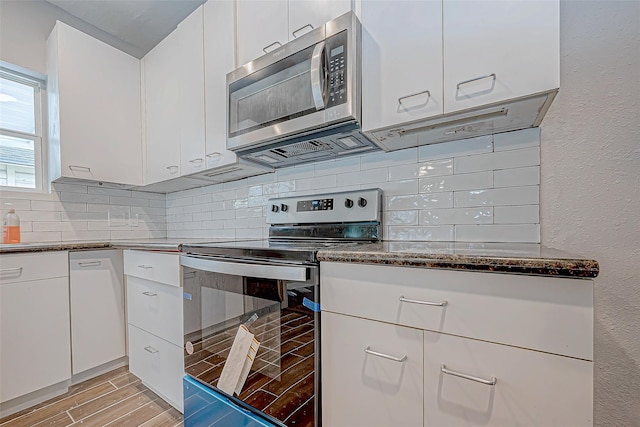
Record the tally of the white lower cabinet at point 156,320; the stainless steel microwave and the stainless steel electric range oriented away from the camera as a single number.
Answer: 0

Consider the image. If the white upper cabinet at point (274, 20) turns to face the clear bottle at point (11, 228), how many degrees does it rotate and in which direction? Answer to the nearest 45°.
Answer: approximately 45° to its right

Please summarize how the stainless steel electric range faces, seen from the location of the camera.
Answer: facing the viewer and to the left of the viewer

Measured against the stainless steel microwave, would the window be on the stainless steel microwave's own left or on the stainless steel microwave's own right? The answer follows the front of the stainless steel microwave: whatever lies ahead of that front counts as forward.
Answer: on the stainless steel microwave's own right

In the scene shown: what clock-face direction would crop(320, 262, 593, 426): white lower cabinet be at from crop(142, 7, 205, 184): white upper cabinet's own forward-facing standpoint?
The white lower cabinet is roughly at 10 o'clock from the white upper cabinet.

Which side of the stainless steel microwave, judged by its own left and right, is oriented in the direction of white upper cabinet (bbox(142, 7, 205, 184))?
right

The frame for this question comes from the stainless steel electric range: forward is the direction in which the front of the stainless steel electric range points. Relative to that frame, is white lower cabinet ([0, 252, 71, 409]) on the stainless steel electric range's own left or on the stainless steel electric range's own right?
on the stainless steel electric range's own right

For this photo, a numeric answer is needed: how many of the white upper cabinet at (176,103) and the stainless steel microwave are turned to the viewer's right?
0

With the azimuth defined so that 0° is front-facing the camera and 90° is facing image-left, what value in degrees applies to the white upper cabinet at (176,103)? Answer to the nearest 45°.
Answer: approximately 45°

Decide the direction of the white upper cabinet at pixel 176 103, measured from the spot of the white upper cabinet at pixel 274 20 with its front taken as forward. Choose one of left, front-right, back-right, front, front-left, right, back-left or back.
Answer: right

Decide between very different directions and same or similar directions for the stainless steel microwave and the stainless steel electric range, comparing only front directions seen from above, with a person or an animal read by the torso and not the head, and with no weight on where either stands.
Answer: same or similar directions

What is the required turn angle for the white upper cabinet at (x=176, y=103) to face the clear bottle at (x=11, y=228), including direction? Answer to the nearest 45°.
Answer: approximately 45° to its right

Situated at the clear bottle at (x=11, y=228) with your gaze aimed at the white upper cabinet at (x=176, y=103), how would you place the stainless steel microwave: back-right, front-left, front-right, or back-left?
front-right
